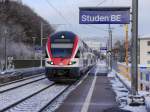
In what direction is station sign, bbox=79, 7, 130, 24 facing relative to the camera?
toward the camera

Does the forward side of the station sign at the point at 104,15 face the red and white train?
no
